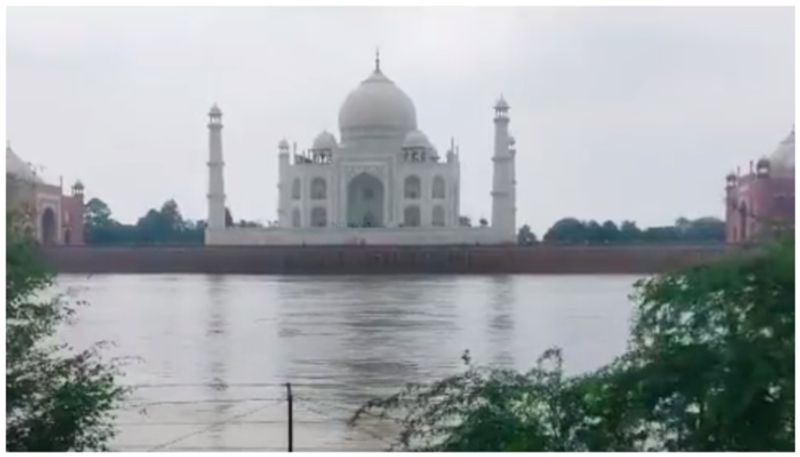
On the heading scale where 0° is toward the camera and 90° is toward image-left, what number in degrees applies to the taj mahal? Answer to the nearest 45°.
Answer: approximately 0°

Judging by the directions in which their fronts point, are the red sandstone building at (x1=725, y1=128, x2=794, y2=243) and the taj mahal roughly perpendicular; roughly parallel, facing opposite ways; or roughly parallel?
roughly perpendicular

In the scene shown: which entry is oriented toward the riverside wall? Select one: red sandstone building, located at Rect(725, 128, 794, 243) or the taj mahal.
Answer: the taj mahal

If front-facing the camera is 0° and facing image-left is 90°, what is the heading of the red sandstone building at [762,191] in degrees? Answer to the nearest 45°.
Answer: approximately 45°

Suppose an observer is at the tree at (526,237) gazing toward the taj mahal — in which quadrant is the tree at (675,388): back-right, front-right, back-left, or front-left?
back-left

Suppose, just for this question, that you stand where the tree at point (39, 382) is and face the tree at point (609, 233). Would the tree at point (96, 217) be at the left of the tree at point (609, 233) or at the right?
left
